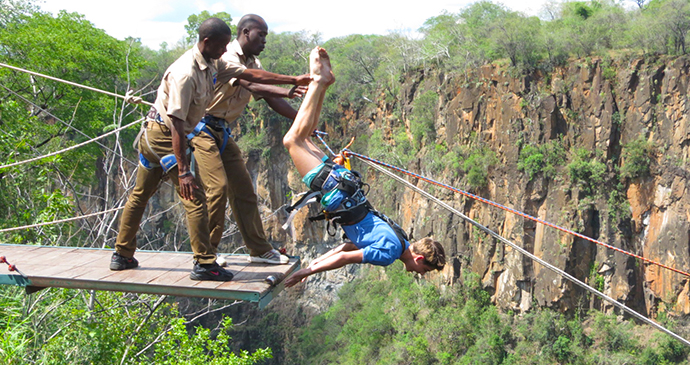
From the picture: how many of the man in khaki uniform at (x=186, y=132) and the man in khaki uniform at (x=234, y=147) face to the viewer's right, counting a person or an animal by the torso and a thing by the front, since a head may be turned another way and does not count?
2

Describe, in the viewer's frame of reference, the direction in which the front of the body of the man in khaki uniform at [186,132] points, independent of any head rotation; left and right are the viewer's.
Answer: facing to the right of the viewer

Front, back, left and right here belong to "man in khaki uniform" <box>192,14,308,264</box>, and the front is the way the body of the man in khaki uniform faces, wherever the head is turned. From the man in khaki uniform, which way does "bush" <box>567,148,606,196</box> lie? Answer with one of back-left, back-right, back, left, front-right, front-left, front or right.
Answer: front-left

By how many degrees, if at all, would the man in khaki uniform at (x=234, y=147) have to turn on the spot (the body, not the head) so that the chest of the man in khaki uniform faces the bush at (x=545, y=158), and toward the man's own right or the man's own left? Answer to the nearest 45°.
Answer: approximately 45° to the man's own left

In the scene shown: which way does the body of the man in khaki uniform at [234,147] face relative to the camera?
to the viewer's right

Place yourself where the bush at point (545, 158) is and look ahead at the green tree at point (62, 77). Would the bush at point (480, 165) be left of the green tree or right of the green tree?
right

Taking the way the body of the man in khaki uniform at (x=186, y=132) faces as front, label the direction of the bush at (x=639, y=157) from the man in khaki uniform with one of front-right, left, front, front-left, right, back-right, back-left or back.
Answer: front-left
